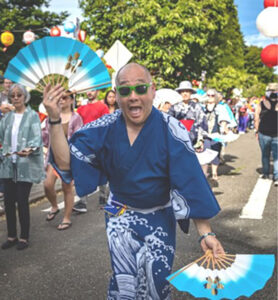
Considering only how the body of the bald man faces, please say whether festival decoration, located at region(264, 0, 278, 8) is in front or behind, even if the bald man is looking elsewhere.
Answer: behind

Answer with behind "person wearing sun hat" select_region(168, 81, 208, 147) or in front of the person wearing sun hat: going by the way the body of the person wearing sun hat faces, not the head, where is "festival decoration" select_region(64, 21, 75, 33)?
behind

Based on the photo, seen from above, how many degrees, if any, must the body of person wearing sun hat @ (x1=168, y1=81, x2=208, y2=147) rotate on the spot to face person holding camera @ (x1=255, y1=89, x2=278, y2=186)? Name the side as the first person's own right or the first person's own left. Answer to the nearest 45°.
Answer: approximately 135° to the first person's own left

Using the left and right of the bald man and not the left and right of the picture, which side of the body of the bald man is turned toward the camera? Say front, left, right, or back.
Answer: front

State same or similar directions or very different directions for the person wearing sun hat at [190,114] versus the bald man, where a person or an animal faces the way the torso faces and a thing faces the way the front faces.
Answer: same or similar directions

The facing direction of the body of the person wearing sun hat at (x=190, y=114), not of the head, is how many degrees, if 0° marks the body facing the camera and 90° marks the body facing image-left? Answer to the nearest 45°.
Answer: approximately 0°

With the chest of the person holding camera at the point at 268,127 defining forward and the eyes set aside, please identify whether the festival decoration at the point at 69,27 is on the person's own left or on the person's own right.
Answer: on the person's own right

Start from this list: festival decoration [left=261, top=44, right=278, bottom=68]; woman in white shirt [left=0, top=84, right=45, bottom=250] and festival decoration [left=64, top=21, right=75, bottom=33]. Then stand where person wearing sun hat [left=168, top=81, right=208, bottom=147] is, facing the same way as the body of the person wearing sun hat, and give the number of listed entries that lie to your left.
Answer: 1

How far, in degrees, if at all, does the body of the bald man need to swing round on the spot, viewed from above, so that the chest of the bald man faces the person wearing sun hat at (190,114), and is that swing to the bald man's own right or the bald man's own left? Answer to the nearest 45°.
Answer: approximately 180°

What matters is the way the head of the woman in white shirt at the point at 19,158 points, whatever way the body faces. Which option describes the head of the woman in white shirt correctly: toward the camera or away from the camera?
toward the camera

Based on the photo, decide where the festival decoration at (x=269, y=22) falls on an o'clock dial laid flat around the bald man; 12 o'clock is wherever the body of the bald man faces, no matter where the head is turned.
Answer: The festival decoration is roughly at 7 o'clock from the bald man.
